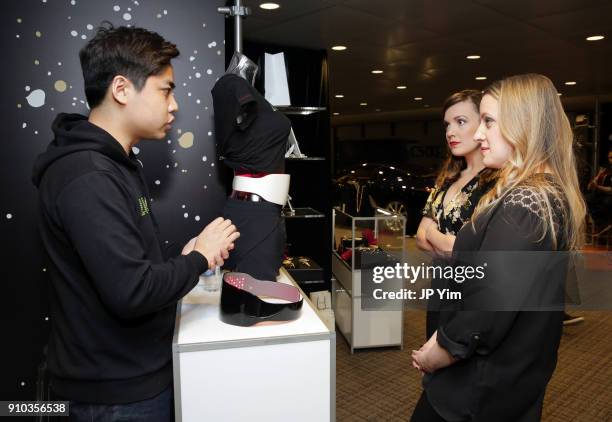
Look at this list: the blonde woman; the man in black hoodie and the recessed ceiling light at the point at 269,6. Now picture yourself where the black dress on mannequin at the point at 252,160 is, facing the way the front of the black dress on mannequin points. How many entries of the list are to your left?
1

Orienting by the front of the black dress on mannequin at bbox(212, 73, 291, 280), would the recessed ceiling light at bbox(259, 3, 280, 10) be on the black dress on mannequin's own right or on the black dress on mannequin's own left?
on the black dress on mannequin's own left

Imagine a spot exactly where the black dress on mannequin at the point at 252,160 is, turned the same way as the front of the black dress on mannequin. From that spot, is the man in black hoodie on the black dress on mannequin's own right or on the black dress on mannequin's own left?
on the black dress on mannequin's own right

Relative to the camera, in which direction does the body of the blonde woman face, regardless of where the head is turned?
to the viewer's left

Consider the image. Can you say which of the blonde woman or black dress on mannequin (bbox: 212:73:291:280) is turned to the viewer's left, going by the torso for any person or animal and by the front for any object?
the blonde woman

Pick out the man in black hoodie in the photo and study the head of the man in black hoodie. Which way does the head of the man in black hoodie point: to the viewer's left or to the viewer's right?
to the viewer's right

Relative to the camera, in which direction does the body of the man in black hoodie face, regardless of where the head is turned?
to the viewer's right

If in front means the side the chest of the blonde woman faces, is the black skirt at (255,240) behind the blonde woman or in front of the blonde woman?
in front

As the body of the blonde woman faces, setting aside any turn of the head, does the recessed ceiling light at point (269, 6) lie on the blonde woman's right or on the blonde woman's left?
on the blonde woman's right

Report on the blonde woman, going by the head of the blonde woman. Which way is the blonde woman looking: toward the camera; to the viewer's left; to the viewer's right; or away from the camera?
to the viewer's left
